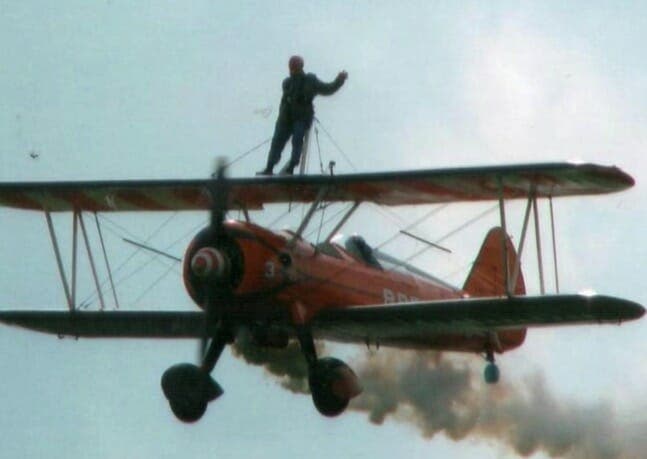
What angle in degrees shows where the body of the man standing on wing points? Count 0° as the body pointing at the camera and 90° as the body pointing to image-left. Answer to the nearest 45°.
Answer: approximately 45°

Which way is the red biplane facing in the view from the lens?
facing the viewer and to the left of the viewer
